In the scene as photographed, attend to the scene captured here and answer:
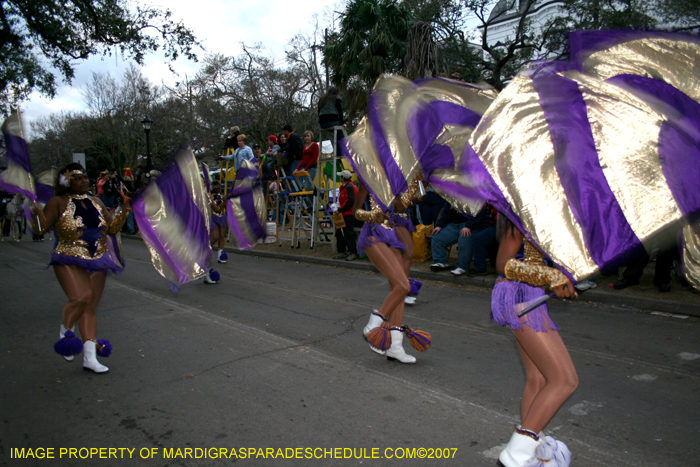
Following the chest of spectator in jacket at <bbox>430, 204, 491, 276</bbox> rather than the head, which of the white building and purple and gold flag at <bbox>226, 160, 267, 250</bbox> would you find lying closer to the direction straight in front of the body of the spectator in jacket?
the purple and gold flag

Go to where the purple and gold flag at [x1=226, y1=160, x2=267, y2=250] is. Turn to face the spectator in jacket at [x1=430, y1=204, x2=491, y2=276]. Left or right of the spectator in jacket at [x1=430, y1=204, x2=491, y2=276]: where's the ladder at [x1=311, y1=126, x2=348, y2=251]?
left

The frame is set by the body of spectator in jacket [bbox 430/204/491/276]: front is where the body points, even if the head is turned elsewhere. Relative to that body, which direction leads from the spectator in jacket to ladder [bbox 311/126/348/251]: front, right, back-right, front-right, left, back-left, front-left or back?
right

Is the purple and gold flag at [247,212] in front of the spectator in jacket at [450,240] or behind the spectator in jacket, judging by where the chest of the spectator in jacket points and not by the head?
in front

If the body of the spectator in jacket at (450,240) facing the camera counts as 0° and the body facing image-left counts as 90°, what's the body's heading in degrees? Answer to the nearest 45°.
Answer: approximately 45°

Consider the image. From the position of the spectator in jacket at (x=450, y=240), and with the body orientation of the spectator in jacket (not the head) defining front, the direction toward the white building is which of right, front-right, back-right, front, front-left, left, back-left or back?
back-right
